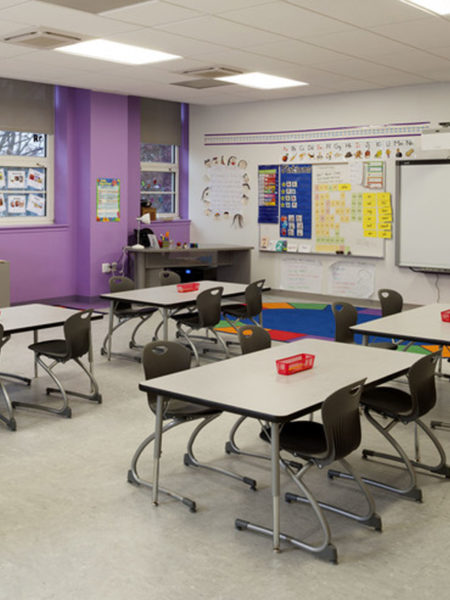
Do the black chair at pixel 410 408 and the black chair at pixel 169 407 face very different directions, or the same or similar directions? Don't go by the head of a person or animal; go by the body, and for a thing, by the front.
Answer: very different directions

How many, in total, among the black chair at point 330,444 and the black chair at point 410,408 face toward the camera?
0

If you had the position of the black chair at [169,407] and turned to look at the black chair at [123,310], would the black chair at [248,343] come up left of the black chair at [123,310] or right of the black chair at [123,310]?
right

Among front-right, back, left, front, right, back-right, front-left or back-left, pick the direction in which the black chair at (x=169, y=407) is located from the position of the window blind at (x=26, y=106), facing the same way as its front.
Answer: front-right

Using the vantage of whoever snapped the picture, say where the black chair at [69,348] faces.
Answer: facing away from the viewer and to the left of the viewer

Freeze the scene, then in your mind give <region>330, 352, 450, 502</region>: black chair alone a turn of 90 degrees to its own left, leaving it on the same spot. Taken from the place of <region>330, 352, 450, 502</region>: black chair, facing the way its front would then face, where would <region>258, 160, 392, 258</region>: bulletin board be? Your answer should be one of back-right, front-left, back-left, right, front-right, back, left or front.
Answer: back-right

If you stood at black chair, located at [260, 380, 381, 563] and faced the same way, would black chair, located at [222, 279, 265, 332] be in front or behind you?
in front

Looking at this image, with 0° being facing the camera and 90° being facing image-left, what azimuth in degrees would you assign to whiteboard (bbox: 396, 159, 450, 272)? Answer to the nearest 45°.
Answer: approximately 45°

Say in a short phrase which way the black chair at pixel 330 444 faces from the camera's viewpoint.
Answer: facing away from the viewer and to the left of the viewer
